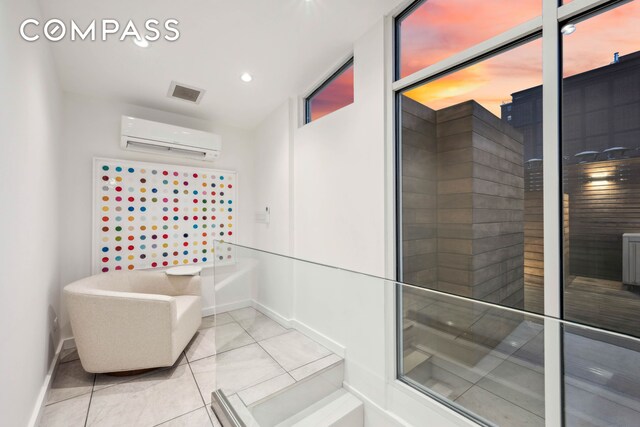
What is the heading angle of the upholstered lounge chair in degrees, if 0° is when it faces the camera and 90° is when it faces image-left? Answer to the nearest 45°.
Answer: approximately 270°
